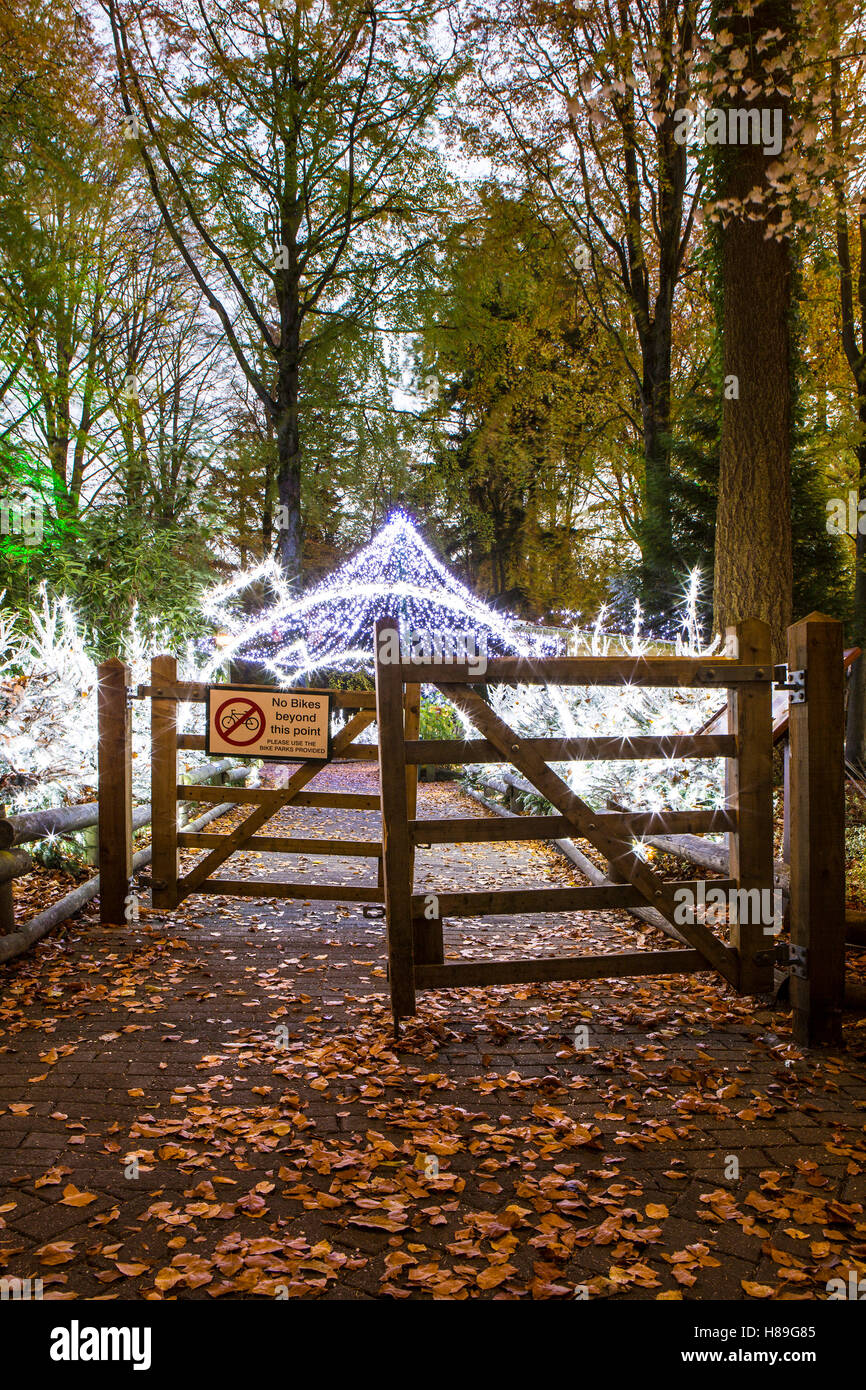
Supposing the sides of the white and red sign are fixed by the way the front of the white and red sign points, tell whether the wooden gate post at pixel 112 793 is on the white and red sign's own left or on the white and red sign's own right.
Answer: on the white and red sign's own right

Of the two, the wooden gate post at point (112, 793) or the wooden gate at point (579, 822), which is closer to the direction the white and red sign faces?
the wooden gate

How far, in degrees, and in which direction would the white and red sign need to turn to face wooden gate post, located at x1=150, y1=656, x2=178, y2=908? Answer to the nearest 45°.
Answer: approximately 135° to its right

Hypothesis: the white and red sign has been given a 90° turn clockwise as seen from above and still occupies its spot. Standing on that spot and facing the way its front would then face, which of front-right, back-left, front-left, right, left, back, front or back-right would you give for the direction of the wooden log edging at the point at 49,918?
front

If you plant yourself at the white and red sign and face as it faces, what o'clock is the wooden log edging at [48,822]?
The wooden log edging is roughly at 3 o'clock from the white and red sign.

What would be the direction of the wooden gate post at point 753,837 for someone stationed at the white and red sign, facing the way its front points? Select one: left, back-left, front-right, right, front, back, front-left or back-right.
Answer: front-left

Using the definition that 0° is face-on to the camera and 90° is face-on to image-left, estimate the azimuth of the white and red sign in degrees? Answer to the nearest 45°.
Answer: approximately 0°

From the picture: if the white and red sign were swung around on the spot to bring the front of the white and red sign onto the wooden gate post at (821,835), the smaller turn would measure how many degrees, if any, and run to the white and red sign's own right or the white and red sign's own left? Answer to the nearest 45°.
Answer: approximately 45° to the white and red sign's own left

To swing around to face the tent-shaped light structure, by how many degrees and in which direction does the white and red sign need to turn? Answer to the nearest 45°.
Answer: approximately 180°

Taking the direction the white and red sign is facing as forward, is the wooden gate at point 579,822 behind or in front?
in front
